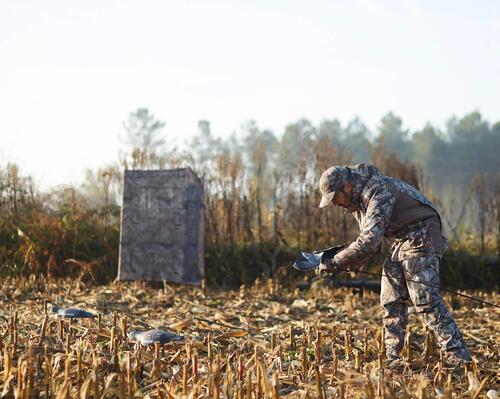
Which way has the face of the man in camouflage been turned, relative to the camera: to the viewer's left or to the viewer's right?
to the viewer's left

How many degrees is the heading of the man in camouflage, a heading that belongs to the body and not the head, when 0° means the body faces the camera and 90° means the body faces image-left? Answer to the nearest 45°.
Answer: approximately 90°

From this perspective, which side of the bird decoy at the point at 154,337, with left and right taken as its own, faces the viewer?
left
